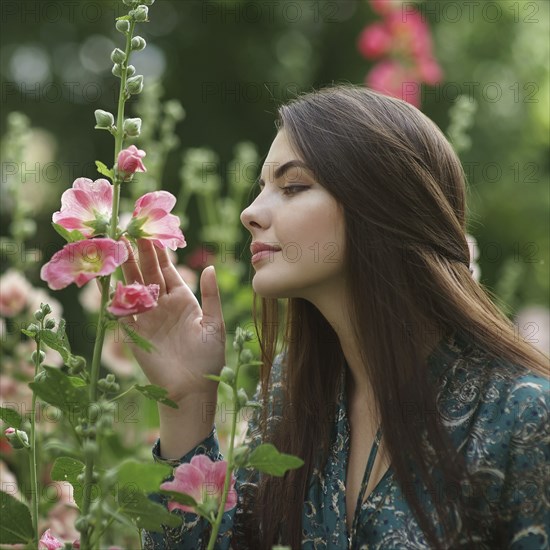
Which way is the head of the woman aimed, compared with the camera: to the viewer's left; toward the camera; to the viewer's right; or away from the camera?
to the viewer's left

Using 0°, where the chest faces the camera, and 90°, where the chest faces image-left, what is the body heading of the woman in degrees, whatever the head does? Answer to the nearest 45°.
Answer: approximately 45°

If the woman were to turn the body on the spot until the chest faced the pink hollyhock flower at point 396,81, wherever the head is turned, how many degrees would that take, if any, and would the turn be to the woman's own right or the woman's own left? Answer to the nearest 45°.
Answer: approximately 135° to the woman's own right
